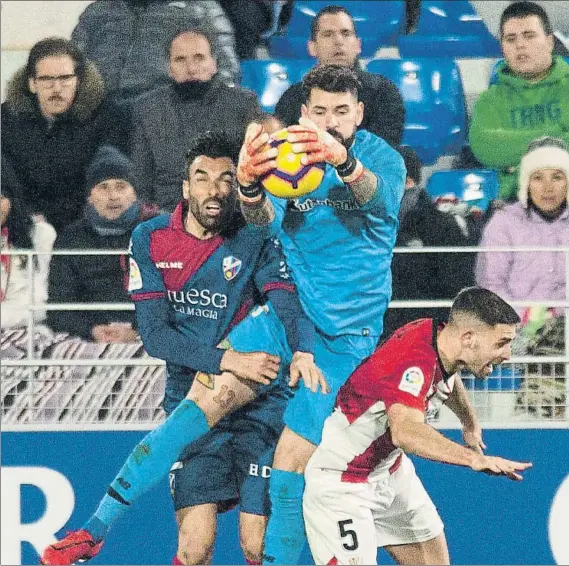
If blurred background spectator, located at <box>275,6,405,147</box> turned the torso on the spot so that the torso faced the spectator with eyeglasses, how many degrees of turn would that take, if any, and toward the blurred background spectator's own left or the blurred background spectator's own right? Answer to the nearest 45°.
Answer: approximately 90° to the blurred background spectator's own right

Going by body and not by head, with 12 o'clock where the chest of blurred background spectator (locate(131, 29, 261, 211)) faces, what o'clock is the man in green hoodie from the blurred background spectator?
The man in green hoodie is roughly at 9 o'clock from the blurred background spectator.

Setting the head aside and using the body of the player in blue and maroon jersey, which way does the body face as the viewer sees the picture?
toward the camera

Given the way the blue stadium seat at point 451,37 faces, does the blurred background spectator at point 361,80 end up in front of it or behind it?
in front

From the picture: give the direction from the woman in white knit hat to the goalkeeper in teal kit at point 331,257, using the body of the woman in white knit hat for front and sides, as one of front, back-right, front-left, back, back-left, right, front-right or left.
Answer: front-right

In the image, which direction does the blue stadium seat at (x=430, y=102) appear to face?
toward the camera

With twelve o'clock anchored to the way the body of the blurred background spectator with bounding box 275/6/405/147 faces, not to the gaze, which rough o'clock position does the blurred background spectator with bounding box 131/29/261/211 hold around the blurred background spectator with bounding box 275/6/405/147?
the blurred background spectator with bounding box 131/29/261/211 is roughly at 3 o'clock from the blurred background spectator with bounding box 275/6/405/147.
